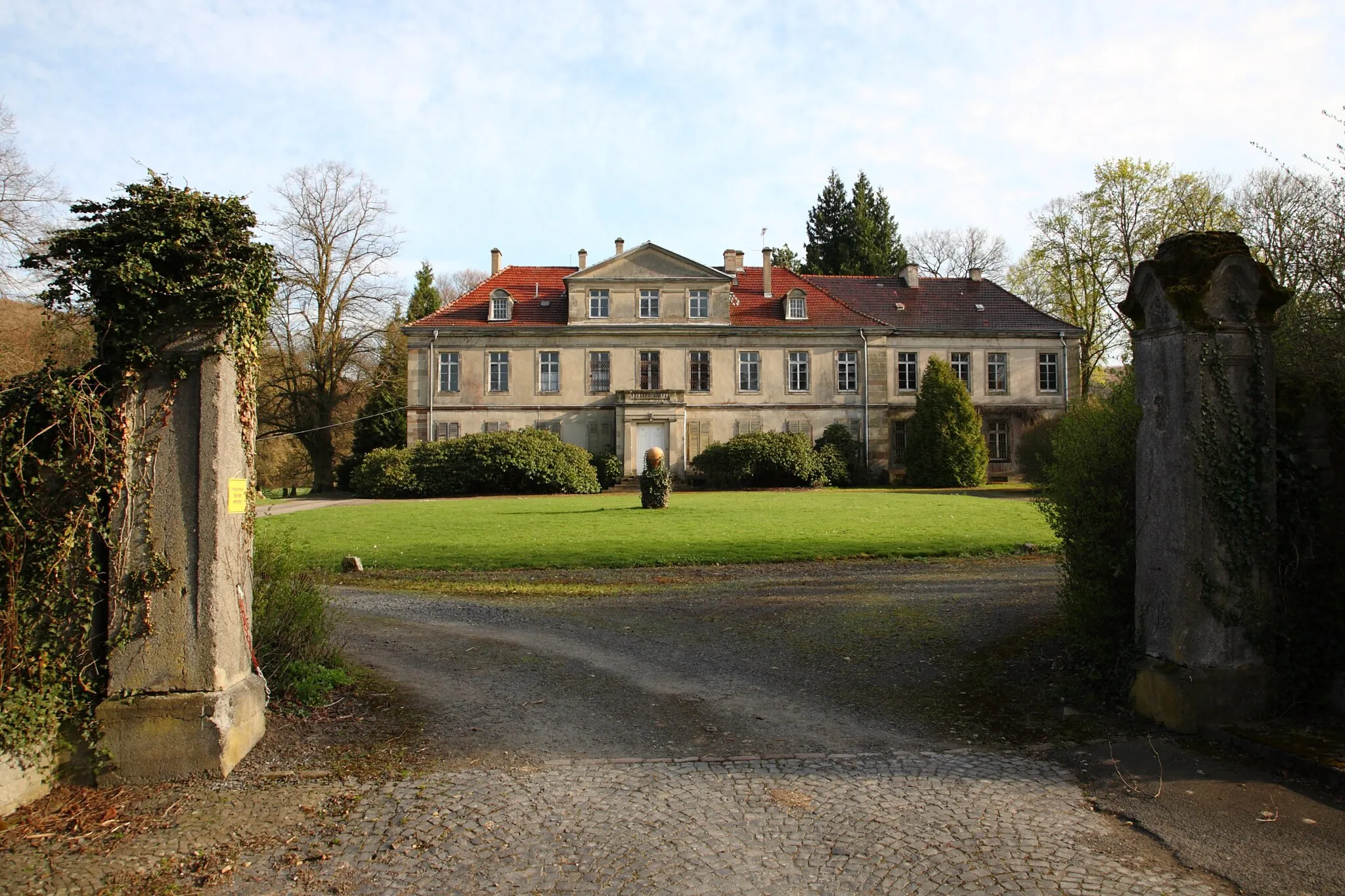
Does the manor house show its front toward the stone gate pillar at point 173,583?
yes

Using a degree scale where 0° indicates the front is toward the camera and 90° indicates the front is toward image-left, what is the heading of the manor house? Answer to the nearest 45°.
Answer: approximately 0°

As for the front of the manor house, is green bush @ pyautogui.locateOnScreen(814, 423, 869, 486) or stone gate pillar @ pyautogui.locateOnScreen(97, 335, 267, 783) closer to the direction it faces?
the stone gate pillar

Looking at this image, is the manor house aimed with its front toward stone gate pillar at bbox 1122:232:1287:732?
yes

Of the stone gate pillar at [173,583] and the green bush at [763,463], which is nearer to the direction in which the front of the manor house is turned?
the stone gate pillar
